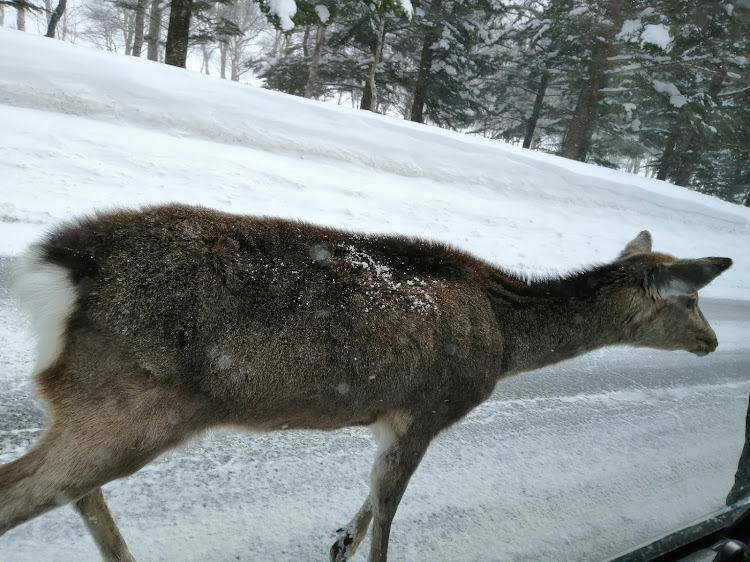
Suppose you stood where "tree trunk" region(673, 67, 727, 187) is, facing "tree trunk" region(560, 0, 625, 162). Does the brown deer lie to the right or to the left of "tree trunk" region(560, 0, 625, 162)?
left

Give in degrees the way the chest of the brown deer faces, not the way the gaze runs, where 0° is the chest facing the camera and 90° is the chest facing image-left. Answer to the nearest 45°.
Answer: approximately 270°

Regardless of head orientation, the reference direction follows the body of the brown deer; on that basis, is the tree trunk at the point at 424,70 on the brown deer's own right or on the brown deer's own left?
on the brown deer's own left

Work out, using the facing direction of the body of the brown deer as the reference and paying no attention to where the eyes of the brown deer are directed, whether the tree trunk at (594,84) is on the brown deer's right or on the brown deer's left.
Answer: on the brown deer's left

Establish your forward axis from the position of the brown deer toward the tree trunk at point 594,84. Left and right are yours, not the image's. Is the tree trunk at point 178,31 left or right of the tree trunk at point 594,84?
left

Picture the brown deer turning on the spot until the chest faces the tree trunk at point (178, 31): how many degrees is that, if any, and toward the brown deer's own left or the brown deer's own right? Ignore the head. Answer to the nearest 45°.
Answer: approximately 135° to the brown deer's own left

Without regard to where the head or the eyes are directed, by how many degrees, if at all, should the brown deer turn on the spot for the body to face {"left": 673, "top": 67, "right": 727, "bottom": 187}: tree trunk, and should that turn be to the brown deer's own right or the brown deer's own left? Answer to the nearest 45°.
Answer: approximately 45° to the brown deer's own left
